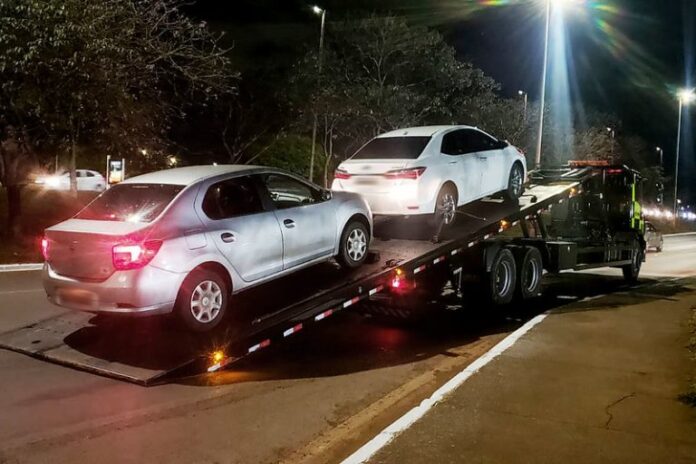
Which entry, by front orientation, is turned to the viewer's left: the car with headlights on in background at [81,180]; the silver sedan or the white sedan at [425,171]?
the car with headlights on in background

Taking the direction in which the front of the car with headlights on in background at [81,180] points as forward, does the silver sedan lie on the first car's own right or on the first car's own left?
on the first car's own left

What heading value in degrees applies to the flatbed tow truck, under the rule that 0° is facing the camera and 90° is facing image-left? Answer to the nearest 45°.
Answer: approximately 225°

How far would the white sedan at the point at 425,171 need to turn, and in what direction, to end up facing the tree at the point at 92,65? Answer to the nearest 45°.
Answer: approximately 90° to its left

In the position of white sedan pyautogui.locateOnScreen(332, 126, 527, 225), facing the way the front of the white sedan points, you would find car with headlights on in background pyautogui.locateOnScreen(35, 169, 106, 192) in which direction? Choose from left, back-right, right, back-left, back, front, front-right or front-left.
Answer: left

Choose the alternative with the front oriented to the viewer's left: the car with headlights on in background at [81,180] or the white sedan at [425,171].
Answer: the car with headlights on in background

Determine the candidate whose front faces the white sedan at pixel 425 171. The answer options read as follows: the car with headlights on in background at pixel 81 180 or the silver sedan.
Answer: the silver sedan

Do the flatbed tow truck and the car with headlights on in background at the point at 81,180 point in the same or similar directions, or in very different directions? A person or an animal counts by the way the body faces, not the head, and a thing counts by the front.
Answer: very different directions

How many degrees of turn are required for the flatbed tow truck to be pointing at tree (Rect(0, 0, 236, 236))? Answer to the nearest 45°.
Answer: approximately 90° to its left

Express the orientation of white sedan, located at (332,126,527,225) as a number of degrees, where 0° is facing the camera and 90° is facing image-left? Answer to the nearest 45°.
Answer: approximately 225°

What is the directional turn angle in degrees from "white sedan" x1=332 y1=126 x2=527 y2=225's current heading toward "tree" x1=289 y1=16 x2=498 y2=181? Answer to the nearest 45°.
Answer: approximately 45° to its left

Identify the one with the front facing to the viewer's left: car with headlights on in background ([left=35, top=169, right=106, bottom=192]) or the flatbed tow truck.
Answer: the car with headlights on in background

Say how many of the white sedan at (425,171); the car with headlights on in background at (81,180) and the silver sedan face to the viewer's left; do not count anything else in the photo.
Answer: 1

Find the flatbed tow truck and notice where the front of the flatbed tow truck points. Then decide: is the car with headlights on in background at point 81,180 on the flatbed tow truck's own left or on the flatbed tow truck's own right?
on the flatbed tow truck's own left

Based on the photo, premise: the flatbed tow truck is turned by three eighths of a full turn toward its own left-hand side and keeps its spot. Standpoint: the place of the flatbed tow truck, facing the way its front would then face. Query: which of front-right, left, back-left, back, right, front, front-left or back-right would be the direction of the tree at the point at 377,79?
right

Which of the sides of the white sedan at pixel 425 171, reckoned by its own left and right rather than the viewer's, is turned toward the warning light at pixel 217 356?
back

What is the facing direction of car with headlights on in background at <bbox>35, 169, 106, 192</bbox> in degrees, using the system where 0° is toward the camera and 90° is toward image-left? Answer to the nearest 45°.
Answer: approximately 90°
